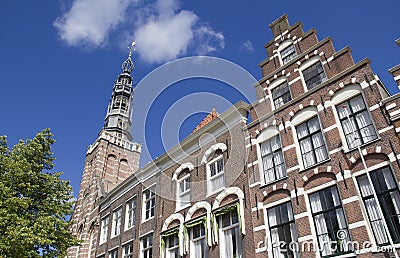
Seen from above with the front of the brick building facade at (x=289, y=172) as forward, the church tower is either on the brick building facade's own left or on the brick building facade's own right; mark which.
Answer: on the brick building facade's own right

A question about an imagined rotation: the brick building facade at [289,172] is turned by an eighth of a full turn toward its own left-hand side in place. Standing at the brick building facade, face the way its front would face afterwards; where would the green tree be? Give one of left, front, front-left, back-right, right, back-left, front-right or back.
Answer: right

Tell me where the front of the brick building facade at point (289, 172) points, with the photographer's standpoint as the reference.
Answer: facing the viewer and to the left of the viewer
